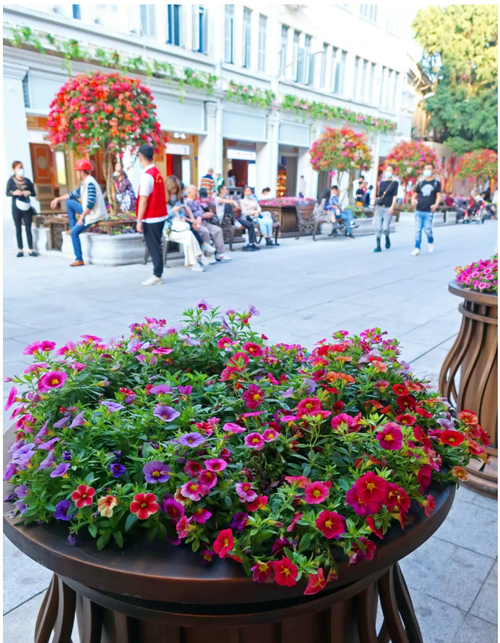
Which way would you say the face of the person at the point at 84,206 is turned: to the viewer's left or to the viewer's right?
to the viewer's left

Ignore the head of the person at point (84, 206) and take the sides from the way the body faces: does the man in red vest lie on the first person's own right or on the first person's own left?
on the first person's own left

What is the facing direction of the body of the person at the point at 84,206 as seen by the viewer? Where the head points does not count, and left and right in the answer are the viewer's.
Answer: facing to the left of the viewer

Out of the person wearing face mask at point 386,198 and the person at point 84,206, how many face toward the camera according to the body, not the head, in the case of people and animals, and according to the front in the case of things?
1

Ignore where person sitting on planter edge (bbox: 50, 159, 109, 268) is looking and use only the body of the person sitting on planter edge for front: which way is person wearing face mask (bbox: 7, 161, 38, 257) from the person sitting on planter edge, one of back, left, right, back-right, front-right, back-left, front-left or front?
front-right

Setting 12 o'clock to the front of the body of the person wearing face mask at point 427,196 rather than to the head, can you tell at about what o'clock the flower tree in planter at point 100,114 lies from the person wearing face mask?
The flower tree in planter is roughly at 2 o'clock from the person wearing face mask.

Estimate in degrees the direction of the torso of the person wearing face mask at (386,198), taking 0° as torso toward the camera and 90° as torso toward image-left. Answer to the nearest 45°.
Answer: approximately 0°

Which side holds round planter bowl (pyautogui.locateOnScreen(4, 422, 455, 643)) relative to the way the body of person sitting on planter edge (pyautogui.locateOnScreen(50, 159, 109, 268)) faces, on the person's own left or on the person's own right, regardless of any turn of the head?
on the person's own left

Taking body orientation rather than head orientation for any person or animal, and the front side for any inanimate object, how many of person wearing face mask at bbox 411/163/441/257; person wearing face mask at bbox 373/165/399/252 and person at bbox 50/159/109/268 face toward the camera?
2

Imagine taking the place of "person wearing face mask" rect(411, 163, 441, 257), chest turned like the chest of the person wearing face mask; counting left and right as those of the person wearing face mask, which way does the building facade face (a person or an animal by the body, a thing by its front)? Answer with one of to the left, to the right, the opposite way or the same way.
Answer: to the left

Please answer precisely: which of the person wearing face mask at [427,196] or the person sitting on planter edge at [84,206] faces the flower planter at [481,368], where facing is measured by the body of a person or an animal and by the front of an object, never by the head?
the person wearing face mask

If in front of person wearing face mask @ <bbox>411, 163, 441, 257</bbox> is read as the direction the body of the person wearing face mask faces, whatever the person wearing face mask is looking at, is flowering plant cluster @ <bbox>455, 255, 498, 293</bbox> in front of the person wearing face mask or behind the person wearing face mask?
in front

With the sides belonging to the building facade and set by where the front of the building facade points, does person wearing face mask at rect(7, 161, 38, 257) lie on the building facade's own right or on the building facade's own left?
on the building facade's own right
